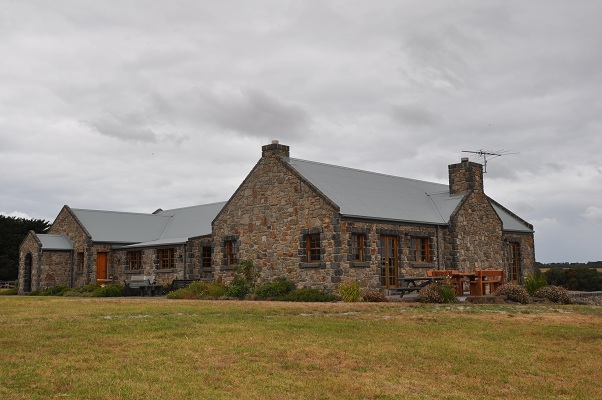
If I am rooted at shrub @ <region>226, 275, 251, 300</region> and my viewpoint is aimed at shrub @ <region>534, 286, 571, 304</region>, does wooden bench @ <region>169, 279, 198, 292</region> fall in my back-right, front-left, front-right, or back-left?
back-left

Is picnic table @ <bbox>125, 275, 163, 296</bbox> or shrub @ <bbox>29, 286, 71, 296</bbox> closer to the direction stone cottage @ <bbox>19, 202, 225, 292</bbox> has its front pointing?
the picnic table
